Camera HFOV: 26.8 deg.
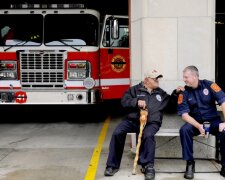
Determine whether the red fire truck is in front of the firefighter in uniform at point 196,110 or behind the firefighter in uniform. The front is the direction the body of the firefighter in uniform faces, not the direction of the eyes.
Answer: behind

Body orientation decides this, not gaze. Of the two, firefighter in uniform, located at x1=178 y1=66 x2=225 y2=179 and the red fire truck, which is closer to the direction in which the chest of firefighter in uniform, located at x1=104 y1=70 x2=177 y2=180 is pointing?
the firefighter in uniform

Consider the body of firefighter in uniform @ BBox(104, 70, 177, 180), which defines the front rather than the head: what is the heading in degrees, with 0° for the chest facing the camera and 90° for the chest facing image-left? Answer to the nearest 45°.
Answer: approximately 0°

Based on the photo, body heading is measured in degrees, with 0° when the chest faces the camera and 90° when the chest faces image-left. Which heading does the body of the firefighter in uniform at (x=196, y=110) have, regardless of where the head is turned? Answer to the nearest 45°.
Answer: approximately 0°

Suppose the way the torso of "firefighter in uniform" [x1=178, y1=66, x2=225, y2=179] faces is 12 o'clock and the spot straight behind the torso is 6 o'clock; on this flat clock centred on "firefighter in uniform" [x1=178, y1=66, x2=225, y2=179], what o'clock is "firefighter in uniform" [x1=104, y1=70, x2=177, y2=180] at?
"firefighter in uniform" [x1=104, y1=70, x2=177, y2=180] is roughly at 3 o'clock from "firefighter in uniform" [x1=178, y1=66, x2=225, y2=179].

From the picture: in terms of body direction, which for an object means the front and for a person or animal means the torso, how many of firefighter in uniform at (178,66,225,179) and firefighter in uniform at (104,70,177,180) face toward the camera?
2

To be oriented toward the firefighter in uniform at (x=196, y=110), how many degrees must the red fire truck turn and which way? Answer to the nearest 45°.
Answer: approximately 45° to its left
